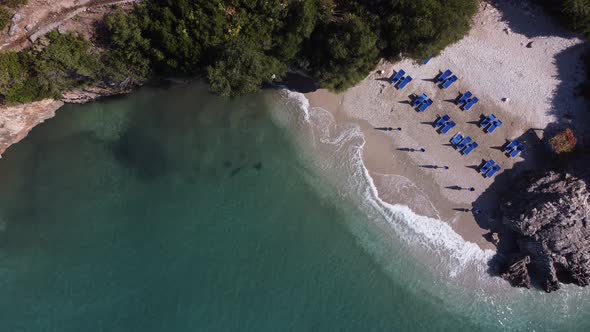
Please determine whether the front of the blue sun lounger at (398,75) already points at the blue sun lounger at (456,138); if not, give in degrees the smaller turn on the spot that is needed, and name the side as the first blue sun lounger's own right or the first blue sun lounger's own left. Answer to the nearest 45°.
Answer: approximately 135° to the first blue sun lounger's own left

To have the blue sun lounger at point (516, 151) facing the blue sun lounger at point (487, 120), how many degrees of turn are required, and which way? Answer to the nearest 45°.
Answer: approximately 45° to its right

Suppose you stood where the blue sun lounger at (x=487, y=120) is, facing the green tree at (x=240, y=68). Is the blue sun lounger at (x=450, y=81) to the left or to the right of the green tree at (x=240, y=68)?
right

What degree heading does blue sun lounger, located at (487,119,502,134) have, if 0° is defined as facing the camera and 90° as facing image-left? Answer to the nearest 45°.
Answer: approximately 45°

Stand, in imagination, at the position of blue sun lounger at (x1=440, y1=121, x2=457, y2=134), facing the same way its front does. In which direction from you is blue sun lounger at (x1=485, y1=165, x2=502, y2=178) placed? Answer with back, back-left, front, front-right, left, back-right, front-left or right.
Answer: back-left
